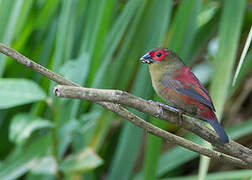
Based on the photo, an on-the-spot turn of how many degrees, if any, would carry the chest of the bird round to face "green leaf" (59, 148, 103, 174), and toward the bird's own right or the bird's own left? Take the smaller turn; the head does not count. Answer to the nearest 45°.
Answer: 0° — it already faces it

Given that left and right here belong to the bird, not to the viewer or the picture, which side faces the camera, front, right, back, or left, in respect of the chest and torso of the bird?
left
